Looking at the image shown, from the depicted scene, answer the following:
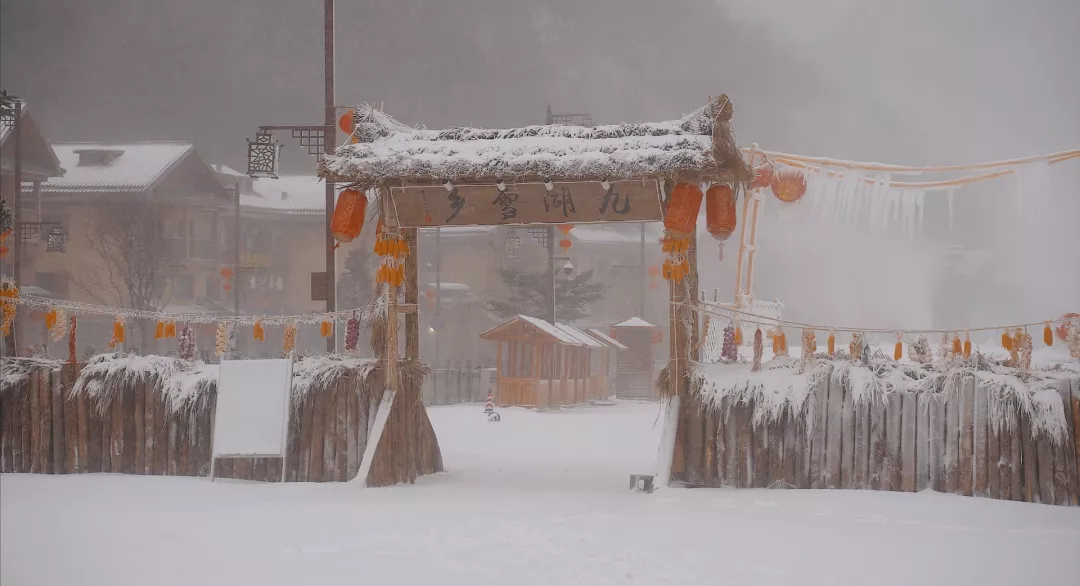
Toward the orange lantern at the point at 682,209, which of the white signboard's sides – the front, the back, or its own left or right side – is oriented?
left

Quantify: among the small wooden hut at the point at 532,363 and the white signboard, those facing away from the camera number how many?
0

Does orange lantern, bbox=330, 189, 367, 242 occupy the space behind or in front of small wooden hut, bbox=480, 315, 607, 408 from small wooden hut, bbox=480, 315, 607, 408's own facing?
in front

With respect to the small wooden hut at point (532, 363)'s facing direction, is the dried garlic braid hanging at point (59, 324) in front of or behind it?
in front

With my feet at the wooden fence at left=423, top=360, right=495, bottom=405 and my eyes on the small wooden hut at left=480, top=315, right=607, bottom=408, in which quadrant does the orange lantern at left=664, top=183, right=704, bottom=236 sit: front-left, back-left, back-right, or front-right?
front-right

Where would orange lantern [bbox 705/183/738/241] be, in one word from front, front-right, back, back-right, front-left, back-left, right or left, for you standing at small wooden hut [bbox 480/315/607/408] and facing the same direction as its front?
front-left

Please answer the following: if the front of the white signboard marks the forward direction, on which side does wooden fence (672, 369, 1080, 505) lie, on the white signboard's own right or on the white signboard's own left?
on the white signboard's own left

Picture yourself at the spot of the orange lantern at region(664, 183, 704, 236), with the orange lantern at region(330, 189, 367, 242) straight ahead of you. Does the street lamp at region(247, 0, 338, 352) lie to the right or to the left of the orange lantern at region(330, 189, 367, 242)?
right

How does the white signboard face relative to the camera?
toward the camera
